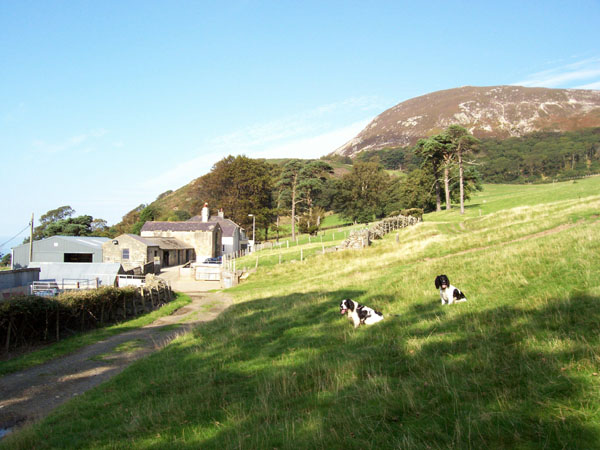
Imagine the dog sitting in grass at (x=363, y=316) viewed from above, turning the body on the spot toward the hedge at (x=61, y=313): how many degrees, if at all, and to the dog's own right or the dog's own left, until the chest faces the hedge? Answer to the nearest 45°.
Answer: approximately 45° to the dog's own right

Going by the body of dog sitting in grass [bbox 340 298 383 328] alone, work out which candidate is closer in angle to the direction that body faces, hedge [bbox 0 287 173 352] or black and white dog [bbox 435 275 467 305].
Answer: the hedge

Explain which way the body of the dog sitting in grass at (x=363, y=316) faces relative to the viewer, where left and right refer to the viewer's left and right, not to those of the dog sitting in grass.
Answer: facing to the left of the viewer

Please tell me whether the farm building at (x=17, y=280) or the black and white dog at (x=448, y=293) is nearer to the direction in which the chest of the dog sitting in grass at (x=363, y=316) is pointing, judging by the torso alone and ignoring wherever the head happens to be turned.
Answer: the farm building

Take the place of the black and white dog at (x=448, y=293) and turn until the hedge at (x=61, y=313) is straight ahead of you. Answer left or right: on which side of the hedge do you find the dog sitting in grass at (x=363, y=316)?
left

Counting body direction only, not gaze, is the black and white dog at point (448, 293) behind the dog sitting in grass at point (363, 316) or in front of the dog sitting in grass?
behind

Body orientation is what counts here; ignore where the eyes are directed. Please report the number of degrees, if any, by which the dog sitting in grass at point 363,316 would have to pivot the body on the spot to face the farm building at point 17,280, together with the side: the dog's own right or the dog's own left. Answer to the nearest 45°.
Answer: approximately 45° to the dog's own right

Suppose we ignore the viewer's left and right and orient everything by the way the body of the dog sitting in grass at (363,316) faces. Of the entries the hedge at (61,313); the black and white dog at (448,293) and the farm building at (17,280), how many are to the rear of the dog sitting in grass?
1
